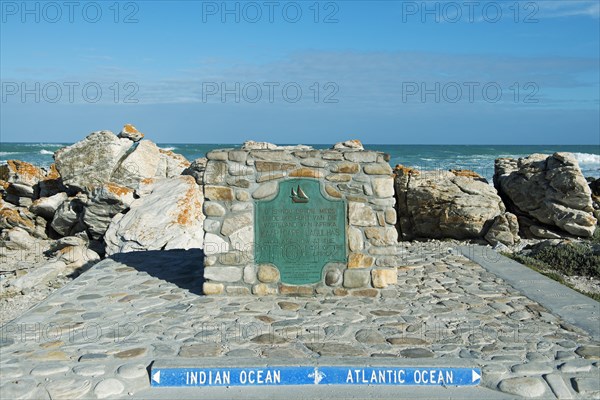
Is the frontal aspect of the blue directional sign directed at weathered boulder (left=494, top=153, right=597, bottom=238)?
no

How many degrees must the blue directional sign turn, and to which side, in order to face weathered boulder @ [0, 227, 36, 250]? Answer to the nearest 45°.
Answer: approximately 135° to its right

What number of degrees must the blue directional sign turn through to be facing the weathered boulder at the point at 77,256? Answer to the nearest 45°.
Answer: approximately 135° to its right

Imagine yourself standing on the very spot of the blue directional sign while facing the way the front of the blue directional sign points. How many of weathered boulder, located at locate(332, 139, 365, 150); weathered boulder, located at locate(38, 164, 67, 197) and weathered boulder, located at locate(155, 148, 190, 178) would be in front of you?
0

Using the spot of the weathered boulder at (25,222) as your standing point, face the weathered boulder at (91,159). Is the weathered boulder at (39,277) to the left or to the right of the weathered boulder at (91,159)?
right

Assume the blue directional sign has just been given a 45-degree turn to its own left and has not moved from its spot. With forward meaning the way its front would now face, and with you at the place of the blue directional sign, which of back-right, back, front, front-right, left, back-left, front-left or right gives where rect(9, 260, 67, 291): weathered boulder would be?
back

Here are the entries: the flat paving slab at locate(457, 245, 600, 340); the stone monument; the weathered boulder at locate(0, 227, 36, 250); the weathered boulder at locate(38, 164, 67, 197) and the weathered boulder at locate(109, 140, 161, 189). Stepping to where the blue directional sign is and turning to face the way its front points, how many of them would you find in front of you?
0

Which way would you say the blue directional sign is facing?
toward the camera

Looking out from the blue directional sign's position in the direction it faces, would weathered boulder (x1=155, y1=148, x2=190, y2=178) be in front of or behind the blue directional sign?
behind

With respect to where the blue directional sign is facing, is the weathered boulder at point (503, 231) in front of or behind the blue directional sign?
behind

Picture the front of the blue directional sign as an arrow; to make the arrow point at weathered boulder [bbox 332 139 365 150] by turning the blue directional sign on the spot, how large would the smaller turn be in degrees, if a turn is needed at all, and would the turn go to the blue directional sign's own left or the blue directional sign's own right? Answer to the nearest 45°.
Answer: approximately 180°

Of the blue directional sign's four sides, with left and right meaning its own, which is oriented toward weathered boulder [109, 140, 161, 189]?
back

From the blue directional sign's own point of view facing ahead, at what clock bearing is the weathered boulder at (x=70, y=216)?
The weathered boulder is roughly at 5 o'clock from the blue directional sign.

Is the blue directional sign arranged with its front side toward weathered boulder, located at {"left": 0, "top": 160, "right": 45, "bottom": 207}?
no

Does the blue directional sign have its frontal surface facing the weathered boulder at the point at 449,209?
no

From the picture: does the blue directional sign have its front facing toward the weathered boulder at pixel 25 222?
no
